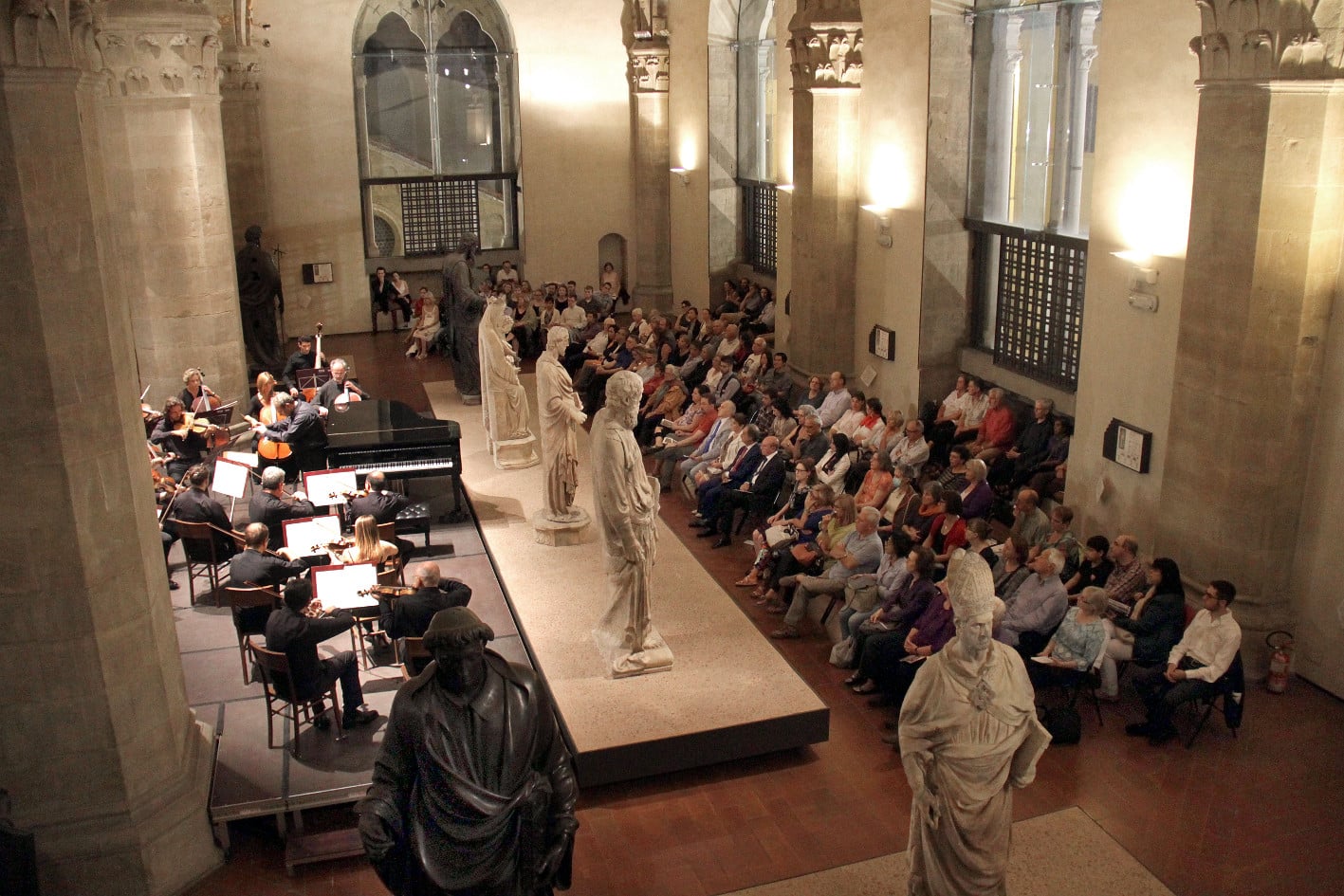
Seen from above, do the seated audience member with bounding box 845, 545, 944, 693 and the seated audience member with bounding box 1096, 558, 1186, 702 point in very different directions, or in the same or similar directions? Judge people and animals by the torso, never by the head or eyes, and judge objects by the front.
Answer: same or similar directions

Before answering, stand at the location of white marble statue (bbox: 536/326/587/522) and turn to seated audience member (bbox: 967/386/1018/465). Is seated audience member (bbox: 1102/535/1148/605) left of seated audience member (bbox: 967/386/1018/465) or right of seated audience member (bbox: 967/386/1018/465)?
right

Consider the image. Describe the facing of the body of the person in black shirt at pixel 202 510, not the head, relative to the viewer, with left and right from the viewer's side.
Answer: facing away from the viewer and to the right of the viewer

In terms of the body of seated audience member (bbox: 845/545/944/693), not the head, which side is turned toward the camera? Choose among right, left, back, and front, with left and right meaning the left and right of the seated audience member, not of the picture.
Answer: left

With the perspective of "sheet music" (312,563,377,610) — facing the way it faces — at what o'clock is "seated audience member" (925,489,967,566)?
The seated audience member is roughly at 9 o'clock from the sheet music.

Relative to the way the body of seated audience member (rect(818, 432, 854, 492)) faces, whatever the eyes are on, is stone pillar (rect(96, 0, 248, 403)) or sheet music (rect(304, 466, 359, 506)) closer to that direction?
the sheet music

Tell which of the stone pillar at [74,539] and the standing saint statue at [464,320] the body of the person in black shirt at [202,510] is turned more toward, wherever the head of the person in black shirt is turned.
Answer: the standing saint statue

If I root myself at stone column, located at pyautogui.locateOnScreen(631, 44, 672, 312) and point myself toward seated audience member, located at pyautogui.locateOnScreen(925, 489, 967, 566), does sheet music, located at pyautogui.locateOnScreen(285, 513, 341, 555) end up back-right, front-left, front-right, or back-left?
front-right

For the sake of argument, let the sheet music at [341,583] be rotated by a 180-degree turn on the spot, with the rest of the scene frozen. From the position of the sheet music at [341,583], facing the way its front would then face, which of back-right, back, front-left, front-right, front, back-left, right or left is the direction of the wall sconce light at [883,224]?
front-right

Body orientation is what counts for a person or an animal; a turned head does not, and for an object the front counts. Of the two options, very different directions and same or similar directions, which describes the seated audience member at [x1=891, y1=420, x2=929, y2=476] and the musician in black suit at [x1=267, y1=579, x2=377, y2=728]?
very different directions

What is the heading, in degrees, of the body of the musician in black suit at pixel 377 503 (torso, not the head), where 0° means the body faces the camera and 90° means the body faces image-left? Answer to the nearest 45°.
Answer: approximately 135°

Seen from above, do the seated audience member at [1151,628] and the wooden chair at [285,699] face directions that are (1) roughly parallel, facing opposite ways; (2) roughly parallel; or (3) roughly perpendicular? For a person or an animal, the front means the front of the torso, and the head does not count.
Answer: roughly parallel, facing opposite ways

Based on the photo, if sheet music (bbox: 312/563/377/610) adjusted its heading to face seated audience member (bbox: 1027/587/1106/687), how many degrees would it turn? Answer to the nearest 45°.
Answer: approximately 90° to its left

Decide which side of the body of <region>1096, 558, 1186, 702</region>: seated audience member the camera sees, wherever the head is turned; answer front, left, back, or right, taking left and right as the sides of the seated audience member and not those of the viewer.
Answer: left

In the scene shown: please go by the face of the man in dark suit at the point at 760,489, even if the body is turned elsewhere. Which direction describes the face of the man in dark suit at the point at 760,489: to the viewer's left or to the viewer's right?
to the viewer's left

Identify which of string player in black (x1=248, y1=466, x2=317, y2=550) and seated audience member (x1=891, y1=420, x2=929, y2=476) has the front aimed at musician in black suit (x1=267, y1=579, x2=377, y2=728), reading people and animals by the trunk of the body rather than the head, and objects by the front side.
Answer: the seated audience member

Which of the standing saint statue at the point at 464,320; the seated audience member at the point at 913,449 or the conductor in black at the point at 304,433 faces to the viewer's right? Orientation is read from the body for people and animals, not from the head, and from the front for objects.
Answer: the standing saint statue

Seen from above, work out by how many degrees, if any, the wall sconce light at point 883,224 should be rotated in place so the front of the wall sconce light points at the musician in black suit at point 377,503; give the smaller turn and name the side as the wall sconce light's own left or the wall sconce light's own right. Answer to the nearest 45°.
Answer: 0° — it already faces them

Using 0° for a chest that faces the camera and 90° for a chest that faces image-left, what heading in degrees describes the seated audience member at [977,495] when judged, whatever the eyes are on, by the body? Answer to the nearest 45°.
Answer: approximately 90°

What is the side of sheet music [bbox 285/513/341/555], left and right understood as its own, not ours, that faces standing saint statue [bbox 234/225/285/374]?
back
